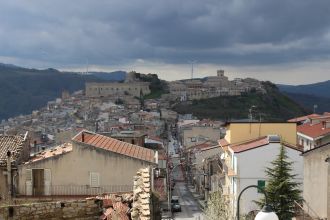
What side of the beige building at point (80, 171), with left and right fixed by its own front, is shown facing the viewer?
front

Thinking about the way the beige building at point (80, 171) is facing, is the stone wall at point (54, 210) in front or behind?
in front

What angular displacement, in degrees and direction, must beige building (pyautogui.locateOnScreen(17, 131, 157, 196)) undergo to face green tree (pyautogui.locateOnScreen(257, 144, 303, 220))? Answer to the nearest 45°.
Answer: approximately 90° to its left

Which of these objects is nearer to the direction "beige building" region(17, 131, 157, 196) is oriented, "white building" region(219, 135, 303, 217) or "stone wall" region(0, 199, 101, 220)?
the stone wall

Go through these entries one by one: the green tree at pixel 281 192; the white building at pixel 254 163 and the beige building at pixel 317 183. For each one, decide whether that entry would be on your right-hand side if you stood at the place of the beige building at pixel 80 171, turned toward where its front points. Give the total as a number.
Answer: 0

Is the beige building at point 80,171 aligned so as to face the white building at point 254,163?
no

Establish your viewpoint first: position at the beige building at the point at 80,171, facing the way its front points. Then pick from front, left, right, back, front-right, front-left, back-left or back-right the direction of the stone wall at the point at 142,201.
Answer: front

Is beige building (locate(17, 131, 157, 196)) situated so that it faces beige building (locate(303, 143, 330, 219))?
no

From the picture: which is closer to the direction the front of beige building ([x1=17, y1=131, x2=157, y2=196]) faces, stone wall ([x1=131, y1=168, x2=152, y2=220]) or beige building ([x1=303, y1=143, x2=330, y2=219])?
the stone wall

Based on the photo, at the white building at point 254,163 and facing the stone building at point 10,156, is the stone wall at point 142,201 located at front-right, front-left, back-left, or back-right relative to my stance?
front-left

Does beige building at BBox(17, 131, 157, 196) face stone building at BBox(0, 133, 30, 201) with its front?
no
